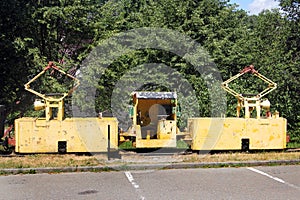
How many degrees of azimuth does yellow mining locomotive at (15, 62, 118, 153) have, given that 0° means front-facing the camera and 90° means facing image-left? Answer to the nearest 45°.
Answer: approximately 90°

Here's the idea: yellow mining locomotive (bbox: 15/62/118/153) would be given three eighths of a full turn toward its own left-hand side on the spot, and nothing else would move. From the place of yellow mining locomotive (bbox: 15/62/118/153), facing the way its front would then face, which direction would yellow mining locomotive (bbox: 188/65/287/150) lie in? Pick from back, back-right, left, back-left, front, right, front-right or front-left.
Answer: front-left

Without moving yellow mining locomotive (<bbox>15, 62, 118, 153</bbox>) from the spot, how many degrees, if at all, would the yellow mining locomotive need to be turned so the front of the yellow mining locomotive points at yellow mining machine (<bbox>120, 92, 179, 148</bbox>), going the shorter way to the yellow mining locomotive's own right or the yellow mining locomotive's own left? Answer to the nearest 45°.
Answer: approximately 135° to the yellow mining locomotive's own right
